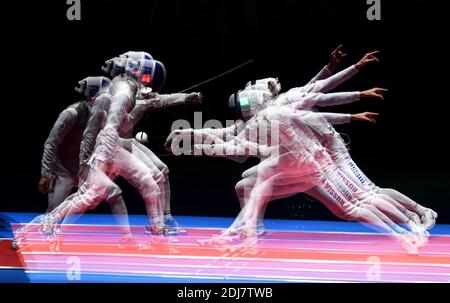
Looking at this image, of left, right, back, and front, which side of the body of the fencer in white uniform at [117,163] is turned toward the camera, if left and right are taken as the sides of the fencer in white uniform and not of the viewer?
right

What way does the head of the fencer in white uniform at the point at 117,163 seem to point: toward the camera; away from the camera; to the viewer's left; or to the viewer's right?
to the viewer's right
